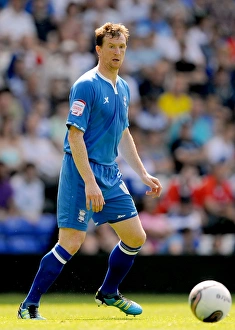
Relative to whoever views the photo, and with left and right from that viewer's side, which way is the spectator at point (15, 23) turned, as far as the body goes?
facing the viewer

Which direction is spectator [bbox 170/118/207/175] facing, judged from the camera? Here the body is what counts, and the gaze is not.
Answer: toward the camera

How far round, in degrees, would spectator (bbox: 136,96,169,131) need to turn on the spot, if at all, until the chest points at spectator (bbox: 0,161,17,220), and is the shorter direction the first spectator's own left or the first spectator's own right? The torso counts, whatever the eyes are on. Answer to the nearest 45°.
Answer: approximately 45° to the first spectator's own right

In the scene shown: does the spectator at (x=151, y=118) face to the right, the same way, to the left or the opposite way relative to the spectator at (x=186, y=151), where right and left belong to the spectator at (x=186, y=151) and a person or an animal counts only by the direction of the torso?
the same way

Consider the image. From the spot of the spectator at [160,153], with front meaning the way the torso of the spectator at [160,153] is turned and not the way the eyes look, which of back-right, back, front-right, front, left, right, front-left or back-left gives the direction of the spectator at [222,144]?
back-left

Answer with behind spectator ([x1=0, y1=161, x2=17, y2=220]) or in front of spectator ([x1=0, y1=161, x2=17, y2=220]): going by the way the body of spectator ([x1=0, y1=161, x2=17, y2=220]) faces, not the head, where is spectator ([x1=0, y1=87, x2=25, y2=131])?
behind

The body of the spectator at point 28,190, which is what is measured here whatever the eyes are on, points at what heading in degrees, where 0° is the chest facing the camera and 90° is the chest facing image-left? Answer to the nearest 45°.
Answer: approximately 0°

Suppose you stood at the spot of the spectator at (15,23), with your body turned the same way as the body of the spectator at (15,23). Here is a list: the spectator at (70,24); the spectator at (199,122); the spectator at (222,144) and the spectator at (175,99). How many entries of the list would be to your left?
4

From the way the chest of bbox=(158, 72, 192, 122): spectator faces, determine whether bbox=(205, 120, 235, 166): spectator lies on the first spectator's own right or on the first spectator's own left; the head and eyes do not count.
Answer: on the first spectator's own left

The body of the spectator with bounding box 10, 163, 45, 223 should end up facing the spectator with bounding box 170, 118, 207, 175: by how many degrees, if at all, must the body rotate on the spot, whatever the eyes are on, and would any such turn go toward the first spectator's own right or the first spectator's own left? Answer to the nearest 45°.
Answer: approximately 135° to the first spectator's own left

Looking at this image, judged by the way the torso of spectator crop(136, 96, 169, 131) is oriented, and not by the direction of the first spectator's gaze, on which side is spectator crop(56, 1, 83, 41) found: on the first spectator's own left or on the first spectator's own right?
on the first spectator's own right

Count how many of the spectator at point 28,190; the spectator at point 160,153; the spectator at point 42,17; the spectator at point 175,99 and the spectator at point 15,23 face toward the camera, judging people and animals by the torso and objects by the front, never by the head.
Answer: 5

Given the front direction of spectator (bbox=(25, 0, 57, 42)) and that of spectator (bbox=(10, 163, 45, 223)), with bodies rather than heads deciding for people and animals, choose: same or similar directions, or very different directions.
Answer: same or similar directions

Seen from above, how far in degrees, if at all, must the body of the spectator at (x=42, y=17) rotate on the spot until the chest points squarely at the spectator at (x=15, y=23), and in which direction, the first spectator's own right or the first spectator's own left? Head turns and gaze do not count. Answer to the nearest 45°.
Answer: approximately 45° to the first spectator's own right

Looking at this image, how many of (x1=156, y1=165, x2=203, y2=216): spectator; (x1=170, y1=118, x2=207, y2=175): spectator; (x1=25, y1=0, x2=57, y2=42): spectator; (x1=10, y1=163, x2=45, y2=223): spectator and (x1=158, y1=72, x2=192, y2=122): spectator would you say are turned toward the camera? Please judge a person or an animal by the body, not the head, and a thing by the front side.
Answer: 5

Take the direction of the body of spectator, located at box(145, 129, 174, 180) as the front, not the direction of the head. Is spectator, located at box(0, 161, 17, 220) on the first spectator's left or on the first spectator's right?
on the first spectator's right

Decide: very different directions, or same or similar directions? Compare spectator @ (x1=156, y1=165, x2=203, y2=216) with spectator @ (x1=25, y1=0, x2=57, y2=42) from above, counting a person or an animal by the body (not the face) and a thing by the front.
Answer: same or similar directions

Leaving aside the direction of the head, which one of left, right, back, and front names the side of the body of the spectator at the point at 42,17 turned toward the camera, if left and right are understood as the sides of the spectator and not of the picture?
front

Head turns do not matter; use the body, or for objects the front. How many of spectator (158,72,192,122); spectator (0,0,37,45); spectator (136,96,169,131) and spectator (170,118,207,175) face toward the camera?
4

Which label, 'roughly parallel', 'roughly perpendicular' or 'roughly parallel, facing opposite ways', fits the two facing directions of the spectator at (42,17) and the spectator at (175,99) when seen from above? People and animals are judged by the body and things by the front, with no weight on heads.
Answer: roughly parallel
